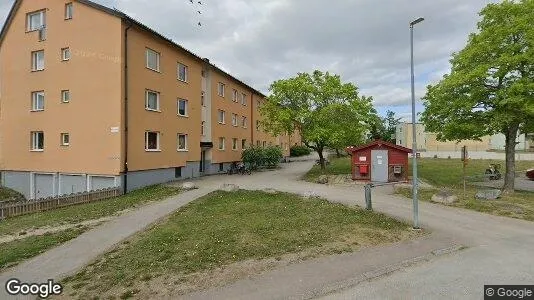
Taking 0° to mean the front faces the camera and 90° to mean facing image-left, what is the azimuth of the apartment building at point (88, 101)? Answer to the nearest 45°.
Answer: approximately 315°

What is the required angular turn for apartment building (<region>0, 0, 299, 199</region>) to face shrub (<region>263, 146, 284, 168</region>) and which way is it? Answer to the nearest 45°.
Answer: approximately 90° to its left

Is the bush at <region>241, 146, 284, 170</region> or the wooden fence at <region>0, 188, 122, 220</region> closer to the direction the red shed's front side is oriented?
the wooden fence

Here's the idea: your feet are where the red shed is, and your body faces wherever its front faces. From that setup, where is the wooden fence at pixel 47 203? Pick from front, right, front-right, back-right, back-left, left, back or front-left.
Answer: front-right

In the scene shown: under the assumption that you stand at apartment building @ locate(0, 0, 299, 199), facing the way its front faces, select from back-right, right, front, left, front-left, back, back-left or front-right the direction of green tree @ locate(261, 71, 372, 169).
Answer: front-left

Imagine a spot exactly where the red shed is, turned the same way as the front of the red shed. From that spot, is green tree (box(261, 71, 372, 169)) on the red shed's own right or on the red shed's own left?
on the red shed's own right

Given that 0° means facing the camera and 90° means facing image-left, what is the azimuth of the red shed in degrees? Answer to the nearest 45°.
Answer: approximately 0°

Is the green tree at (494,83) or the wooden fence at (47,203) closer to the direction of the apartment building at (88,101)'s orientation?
the green tree

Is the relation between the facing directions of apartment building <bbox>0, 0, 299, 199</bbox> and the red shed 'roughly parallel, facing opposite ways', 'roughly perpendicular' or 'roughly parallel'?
roughly perpendicular

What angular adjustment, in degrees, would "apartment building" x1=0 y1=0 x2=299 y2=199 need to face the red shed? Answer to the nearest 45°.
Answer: approximately 45° to its left

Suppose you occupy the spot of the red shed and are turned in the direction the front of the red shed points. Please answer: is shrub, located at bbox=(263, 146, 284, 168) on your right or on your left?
on your right
